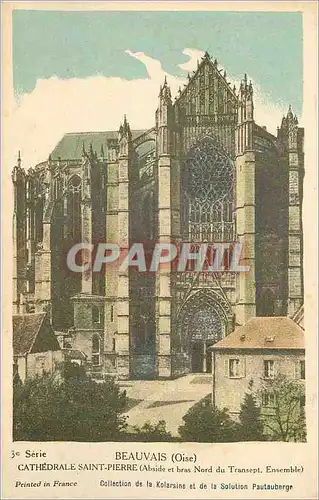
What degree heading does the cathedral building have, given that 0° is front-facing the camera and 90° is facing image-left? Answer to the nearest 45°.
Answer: approximately 0°
